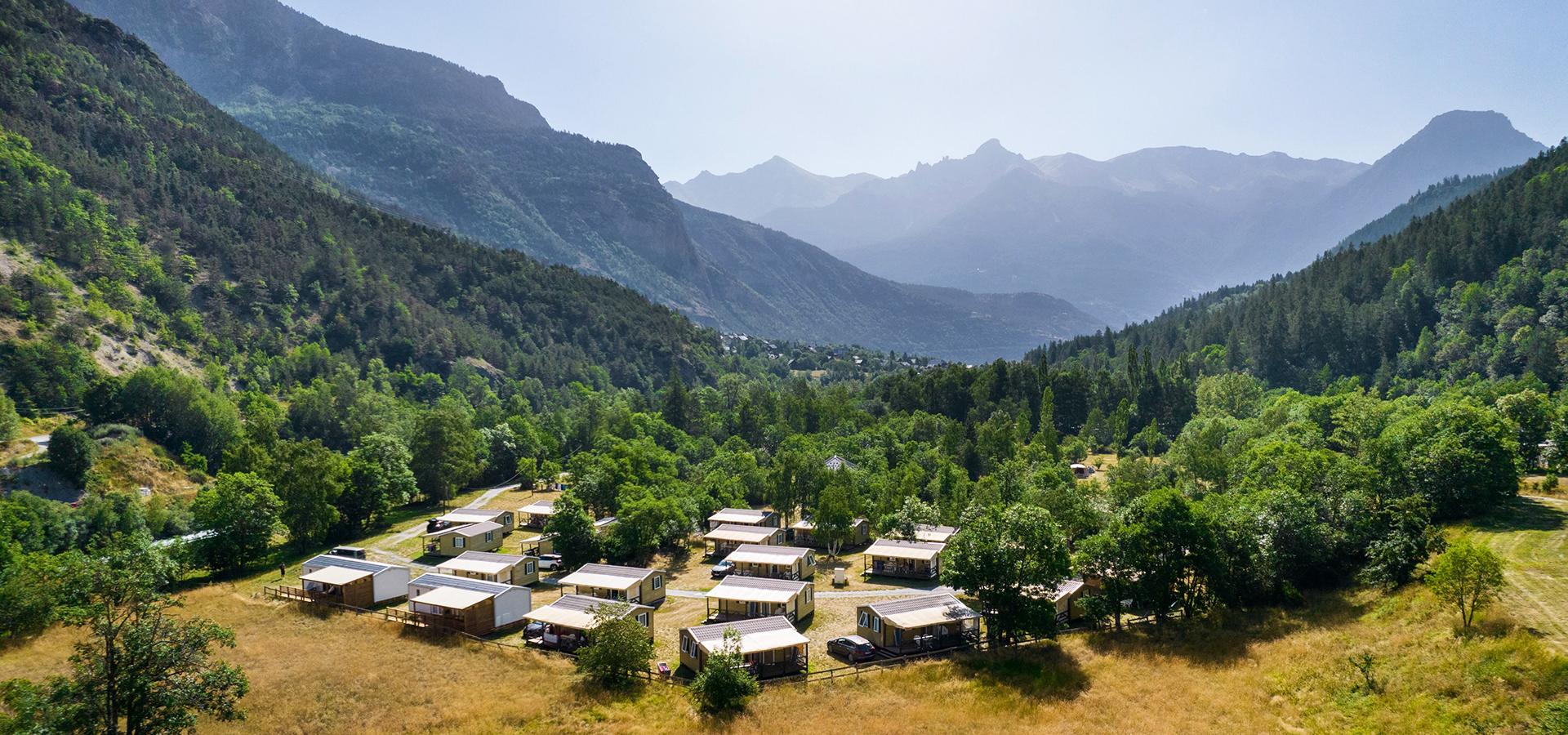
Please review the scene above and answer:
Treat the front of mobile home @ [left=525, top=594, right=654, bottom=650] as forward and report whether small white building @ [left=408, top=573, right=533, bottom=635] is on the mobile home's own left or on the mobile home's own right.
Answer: on the mobile home's own right

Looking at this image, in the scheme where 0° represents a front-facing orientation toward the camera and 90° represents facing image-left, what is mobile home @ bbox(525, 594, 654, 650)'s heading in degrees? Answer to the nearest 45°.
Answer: approximately 45°

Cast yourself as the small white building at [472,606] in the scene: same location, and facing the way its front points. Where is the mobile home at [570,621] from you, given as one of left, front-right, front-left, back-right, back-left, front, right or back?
left

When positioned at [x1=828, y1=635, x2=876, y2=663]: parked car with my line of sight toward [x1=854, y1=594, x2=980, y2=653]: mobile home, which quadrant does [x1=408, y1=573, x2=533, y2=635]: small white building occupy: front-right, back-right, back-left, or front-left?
back-left

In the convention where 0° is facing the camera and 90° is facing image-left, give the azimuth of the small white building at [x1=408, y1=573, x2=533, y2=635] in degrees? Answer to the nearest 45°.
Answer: approximately 45°

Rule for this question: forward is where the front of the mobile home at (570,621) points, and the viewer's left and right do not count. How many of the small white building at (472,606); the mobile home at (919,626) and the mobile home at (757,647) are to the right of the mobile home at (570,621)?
1

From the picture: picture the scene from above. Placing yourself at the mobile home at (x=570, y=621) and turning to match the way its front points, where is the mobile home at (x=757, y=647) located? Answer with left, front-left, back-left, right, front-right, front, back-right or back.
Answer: left

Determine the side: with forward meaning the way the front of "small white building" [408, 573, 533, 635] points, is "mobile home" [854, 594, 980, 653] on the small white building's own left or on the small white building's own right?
on the small white building's own left

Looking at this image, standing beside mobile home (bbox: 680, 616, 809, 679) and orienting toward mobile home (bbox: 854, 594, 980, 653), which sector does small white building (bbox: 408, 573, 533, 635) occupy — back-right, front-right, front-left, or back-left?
back-left

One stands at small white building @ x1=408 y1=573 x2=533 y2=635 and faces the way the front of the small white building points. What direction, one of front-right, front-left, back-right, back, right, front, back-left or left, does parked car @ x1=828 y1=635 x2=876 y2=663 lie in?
left

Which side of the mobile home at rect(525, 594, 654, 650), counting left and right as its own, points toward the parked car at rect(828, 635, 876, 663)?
left

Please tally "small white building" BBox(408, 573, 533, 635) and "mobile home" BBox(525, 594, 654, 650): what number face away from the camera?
0

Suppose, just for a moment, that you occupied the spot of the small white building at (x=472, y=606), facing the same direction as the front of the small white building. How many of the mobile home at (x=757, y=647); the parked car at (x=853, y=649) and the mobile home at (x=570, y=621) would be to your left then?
3

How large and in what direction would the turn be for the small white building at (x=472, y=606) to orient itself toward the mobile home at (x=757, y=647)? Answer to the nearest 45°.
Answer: approximately 90° to its left
